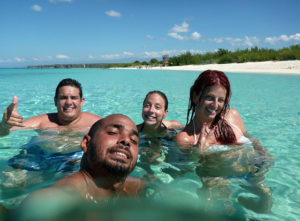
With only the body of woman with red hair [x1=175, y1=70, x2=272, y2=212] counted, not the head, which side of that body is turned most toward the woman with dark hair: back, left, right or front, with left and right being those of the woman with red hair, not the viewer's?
right

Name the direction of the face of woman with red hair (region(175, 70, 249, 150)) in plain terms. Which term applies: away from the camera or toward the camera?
toward the camera

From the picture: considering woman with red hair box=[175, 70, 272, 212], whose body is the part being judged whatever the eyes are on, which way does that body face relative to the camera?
toward the camera
